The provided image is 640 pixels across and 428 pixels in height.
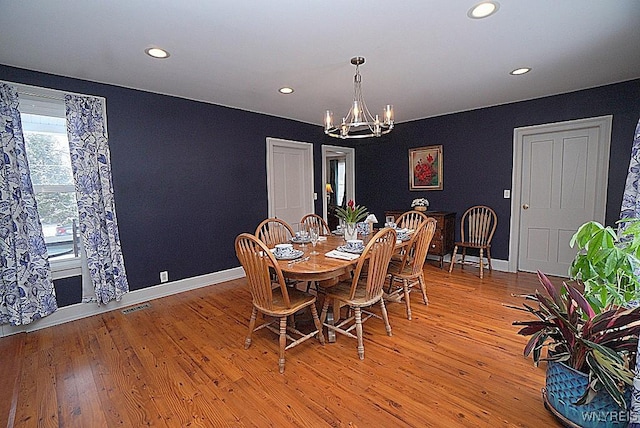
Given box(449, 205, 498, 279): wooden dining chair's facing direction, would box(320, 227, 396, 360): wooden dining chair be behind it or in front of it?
in front

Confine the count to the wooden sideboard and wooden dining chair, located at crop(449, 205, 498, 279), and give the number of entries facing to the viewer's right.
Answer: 0

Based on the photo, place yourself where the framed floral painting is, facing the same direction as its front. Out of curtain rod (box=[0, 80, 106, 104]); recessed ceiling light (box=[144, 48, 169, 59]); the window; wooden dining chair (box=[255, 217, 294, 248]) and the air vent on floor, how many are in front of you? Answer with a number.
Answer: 5

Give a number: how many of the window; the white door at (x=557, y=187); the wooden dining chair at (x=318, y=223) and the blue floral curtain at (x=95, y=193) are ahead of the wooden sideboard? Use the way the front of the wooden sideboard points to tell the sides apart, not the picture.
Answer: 3

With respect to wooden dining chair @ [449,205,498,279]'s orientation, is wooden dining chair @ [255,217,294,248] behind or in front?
in front

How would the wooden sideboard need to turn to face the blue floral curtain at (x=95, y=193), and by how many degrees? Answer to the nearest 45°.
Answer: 0° — it already faces it

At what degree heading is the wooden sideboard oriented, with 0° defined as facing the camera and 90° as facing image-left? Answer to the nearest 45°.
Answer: approximately 45°

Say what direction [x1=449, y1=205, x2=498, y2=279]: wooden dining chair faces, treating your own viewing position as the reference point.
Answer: facing the viewer and to the left of the viewer

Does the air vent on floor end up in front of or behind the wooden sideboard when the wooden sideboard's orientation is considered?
in front

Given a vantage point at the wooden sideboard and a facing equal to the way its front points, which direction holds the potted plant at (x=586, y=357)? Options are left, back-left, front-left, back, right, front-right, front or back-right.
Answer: front-left

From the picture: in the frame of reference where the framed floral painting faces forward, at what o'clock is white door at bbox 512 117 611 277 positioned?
The white door is roughly at 8 o'clock from the framed floral painting.

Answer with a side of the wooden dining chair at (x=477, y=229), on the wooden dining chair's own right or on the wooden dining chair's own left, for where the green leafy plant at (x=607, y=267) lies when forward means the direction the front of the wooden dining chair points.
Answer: on the wooden dining chair's own left
